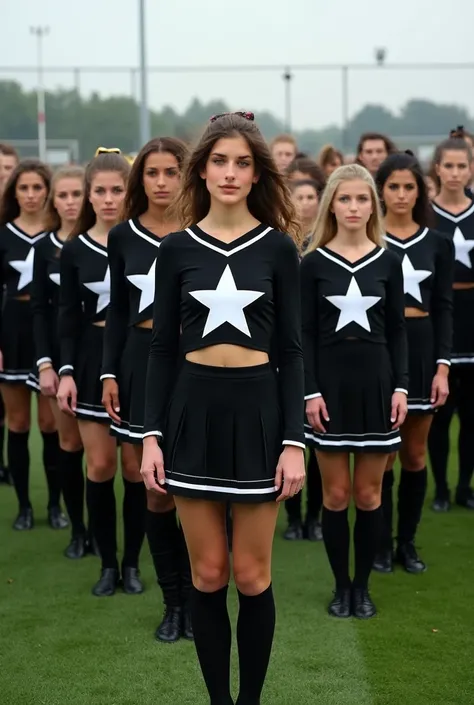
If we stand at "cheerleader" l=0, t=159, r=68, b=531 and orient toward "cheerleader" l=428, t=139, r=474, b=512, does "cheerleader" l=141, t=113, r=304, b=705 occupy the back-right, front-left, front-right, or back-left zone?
front-right

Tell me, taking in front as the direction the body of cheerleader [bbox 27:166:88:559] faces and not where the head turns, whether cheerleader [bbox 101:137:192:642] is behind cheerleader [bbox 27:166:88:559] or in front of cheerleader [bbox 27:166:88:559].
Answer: in front

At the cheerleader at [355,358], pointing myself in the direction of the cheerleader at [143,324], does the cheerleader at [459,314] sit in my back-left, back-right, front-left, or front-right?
back-right

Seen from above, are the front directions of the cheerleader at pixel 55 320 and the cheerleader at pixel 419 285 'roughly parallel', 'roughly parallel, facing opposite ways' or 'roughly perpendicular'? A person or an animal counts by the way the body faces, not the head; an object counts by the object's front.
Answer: roughly parallel

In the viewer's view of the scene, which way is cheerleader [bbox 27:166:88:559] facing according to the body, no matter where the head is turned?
toward the camera

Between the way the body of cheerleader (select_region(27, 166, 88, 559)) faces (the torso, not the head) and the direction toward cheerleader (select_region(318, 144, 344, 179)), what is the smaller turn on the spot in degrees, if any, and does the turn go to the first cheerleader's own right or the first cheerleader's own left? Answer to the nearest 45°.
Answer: approximately 135° to the first cheerleader's own left

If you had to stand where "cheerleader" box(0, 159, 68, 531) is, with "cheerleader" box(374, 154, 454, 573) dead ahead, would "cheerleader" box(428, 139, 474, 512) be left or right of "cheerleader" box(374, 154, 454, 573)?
left

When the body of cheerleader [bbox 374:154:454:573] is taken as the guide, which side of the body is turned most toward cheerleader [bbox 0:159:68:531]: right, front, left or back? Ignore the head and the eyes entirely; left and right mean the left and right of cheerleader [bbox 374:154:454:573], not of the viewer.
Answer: right

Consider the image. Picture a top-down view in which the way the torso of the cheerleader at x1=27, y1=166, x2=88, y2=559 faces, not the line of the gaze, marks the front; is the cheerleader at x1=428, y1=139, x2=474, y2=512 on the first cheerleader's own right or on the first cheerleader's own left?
on the first cheerleader's own left

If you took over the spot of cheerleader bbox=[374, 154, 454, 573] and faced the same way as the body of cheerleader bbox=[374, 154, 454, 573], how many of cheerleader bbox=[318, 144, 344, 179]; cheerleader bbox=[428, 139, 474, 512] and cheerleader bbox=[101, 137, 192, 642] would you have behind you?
2

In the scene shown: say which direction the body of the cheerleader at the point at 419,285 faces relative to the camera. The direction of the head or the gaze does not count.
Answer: toward the camera

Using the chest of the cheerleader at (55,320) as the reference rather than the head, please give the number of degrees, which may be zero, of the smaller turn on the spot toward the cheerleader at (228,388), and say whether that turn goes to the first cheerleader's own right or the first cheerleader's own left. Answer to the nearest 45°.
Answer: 0° — they already face them

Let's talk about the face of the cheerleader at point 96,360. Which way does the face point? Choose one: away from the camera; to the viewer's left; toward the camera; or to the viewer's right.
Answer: toward the camera

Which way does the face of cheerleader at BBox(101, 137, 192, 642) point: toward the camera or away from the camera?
toward the camera

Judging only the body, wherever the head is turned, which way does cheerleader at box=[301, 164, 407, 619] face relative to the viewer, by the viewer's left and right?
facing the viewer

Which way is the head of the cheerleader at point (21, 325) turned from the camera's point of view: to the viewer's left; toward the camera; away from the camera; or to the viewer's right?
toward the camera

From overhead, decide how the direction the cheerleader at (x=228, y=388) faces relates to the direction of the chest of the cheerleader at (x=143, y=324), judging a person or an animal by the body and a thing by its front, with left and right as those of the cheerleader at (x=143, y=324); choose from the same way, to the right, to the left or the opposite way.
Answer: the same way

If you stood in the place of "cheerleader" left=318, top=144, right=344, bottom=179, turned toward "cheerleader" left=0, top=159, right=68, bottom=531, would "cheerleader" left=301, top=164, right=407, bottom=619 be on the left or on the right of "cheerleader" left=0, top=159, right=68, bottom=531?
left

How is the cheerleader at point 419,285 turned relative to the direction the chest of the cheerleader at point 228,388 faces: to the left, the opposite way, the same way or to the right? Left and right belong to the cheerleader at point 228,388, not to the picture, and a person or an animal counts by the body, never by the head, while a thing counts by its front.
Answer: the same way

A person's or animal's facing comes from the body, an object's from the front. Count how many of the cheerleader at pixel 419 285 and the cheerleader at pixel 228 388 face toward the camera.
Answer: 2
